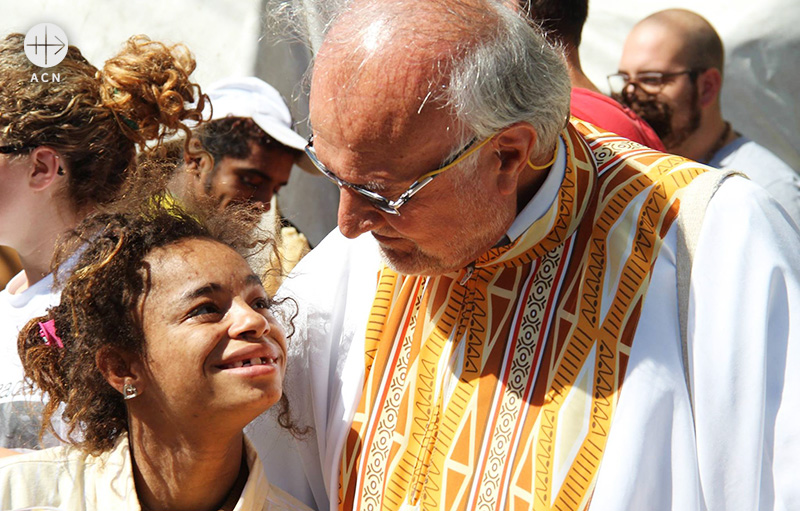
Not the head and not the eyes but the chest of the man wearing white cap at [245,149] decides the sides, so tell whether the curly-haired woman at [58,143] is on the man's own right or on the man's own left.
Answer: on the man's own right

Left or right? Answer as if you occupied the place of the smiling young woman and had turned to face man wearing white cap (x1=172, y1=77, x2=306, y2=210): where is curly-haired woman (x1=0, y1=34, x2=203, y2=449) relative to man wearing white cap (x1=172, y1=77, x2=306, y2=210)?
left

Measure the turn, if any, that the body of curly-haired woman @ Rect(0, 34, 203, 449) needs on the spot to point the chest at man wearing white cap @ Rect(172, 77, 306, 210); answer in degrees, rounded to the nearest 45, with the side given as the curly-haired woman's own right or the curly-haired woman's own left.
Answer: approximately 135° to the curly-haired woman's own right

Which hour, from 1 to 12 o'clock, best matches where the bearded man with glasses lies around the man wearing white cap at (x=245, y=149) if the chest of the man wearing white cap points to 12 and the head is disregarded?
The bearded man with glasses is roughly at 10 o'clock from the man wearing white cap.

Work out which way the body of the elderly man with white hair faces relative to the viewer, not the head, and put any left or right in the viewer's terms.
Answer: facing the viewer and to the left of the viewer

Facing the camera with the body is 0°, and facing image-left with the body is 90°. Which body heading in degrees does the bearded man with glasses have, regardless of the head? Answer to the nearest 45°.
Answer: approximately 45°

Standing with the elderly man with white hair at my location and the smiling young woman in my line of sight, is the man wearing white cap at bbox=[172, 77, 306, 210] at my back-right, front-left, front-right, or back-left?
front-right

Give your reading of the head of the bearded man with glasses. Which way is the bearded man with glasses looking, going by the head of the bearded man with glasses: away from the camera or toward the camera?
toward the camera

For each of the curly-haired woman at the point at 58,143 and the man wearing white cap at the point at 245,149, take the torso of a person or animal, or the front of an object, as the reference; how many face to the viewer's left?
1

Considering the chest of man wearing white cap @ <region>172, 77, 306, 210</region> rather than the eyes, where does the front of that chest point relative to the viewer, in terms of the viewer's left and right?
facing the viewer and to the right of the viewer

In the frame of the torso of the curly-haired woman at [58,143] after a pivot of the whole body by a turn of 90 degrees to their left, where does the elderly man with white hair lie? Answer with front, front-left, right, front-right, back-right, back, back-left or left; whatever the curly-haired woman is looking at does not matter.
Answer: front-left

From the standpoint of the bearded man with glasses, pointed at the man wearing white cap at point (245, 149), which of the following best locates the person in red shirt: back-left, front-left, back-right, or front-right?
front-left

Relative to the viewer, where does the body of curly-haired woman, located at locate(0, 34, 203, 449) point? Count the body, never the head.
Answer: to the viewer's left

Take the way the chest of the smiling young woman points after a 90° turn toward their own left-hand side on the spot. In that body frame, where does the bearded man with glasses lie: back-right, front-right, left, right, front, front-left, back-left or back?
front

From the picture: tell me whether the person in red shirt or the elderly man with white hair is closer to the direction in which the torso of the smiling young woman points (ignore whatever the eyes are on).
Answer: the elderly man with white hair

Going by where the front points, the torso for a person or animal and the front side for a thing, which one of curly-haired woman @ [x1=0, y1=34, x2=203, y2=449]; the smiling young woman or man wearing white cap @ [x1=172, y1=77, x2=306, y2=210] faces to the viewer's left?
the curly-haired woman

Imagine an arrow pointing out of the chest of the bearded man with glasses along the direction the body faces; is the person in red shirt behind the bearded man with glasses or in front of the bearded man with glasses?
in front

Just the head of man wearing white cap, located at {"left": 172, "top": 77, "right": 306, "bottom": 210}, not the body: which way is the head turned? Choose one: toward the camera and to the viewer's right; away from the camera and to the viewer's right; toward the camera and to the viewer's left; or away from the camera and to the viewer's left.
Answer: toward the camera and to the viewer's right

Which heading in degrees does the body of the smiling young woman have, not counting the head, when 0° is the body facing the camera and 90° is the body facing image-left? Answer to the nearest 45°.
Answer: approximately 315°

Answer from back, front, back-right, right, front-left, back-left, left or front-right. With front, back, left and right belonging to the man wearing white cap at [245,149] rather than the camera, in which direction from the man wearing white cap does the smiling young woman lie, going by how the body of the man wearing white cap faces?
front-right

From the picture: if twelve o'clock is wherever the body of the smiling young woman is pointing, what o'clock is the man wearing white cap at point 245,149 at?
The man wearing white cap is roughly at 8 o'clock from the smiling young woman.

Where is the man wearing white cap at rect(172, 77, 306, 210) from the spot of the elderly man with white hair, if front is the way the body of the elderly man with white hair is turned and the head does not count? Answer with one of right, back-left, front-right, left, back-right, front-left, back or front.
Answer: right
